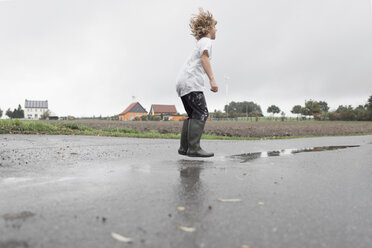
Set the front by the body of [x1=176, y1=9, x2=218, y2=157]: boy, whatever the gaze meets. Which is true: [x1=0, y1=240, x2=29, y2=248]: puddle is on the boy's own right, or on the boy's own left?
on the boy's own right

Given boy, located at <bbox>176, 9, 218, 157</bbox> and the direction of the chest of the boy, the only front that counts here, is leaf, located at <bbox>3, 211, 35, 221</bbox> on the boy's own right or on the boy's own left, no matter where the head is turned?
on the boy's own right

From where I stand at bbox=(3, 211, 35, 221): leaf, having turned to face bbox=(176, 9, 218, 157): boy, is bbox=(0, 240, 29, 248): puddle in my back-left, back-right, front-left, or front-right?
back-right

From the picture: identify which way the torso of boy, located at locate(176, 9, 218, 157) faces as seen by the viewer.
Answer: to the viewer's right
